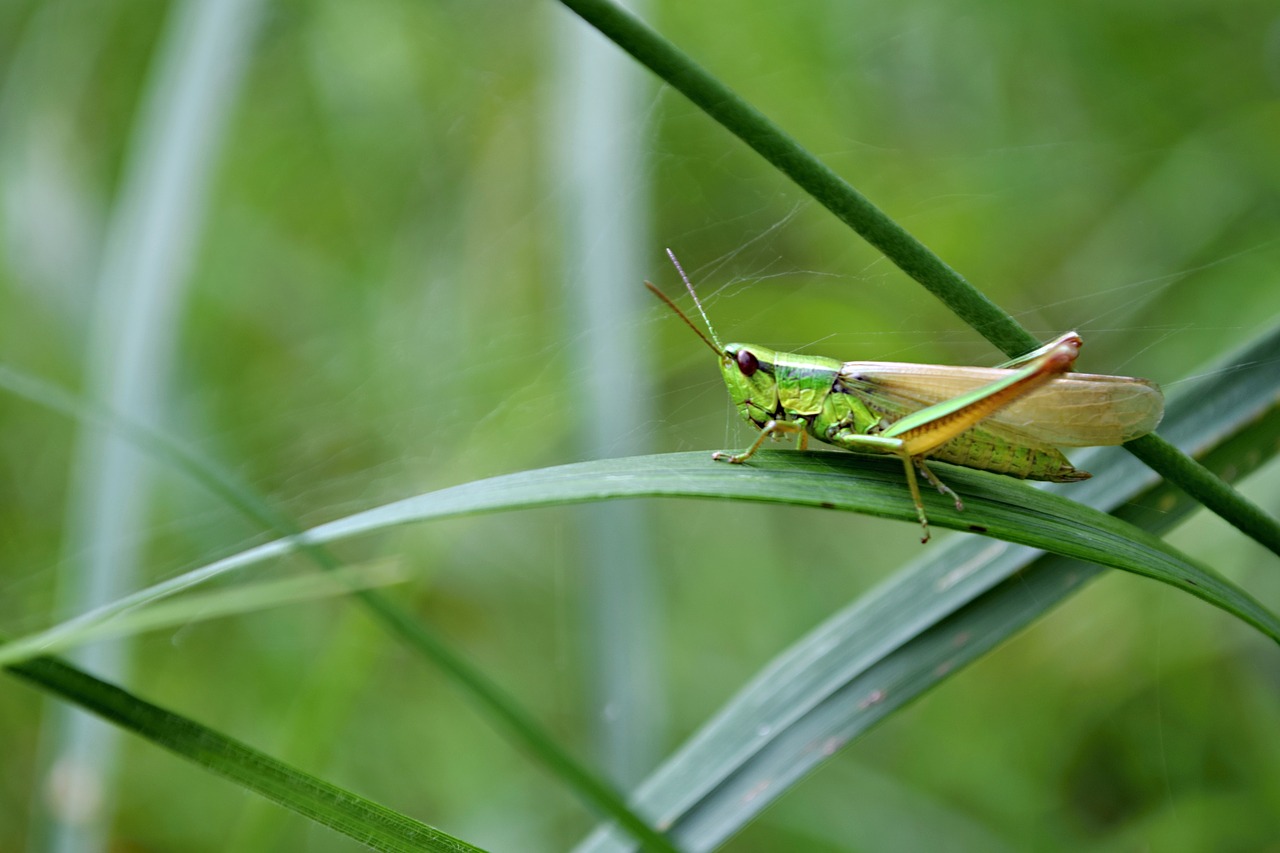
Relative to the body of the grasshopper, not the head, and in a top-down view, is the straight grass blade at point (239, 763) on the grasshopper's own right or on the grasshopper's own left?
on the grasshopper's own left

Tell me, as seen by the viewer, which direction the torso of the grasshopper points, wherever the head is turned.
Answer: to the viewer's left
